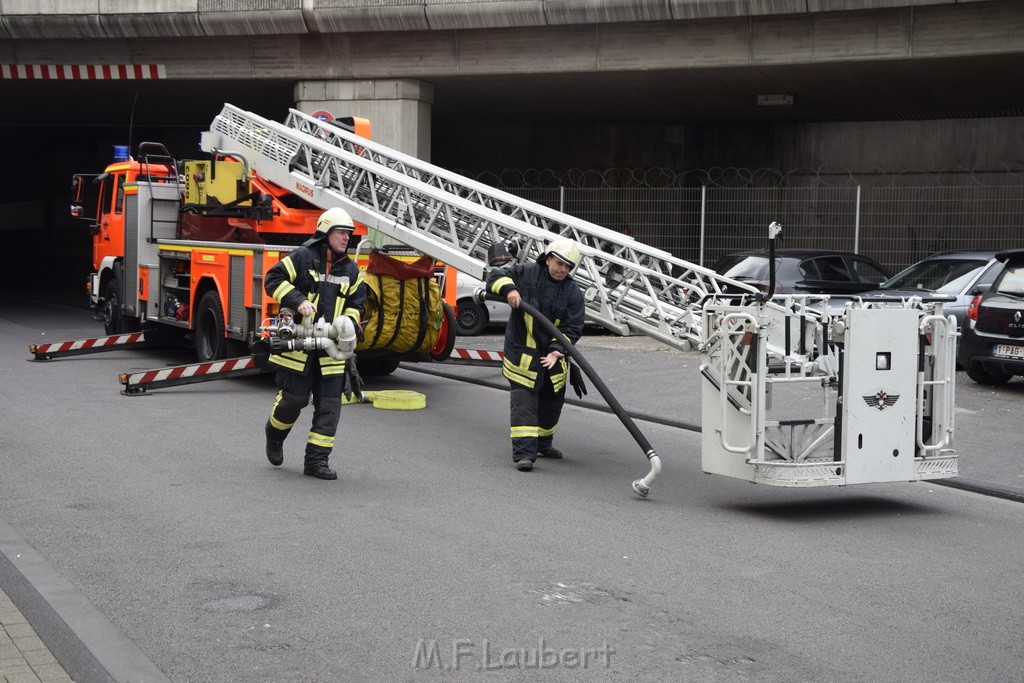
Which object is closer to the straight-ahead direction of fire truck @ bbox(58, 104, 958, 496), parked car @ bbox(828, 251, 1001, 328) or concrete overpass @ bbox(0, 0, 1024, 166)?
the concrete overpass

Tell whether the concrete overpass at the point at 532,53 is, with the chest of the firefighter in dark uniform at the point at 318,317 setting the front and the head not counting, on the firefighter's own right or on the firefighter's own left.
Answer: on the firefighter's own left

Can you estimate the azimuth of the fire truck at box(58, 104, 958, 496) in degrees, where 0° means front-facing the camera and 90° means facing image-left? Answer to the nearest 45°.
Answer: approximately 135°

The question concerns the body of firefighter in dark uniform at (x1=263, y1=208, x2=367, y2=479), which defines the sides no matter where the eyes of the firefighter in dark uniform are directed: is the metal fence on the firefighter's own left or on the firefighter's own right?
on the firefighter's own left

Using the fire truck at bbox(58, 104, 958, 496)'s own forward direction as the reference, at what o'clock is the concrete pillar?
The concrete pillar is roughly at 1 o'clock from the fire truck.

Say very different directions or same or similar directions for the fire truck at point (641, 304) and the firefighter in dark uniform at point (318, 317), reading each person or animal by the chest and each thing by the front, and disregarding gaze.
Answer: very different directions

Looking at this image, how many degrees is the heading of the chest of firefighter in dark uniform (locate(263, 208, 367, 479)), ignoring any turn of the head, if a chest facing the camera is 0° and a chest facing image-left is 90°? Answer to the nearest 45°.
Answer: approximately 315°

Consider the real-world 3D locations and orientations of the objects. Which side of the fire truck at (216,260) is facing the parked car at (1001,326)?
back

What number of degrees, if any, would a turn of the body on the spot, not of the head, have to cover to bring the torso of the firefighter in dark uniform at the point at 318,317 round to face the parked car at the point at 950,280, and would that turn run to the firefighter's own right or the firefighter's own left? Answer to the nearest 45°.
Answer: approximately 90° to the firefighter's own left

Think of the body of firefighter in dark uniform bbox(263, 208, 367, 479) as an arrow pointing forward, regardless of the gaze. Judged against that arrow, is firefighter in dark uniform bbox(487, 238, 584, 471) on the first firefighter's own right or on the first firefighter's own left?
on the first firefighter's own left
